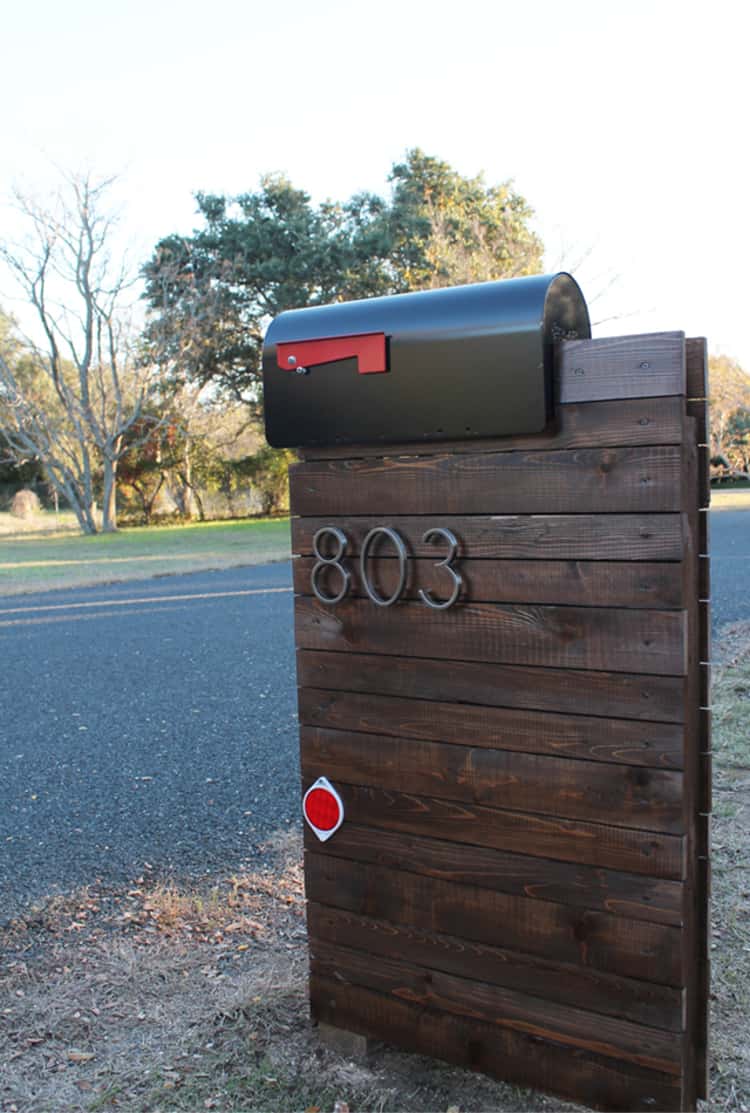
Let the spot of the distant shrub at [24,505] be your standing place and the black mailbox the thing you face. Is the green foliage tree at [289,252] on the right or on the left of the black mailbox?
left

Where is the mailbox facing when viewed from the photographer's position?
facing away from the viewer and to the left of the viewer

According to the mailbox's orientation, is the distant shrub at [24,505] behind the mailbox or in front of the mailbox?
in front

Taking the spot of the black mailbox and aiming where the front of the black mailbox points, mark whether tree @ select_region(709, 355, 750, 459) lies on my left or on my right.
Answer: on my right

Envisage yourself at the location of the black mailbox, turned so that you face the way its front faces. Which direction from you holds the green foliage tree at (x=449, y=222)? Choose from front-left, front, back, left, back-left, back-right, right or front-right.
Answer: front-right
